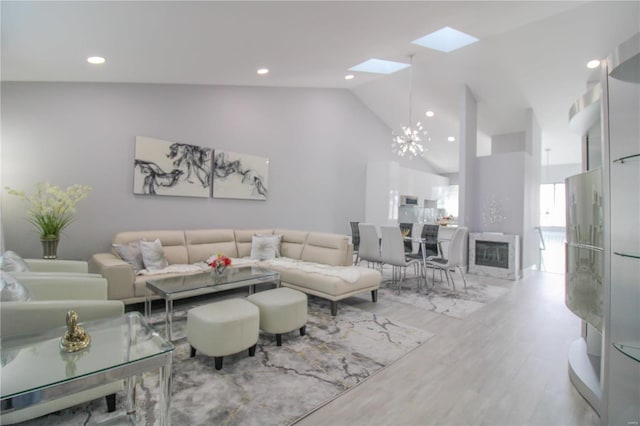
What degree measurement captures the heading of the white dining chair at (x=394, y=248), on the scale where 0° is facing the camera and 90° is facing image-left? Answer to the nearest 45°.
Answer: approximately 225°

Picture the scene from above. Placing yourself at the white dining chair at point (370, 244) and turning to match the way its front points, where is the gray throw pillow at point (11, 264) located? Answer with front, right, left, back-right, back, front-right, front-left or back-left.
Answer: back

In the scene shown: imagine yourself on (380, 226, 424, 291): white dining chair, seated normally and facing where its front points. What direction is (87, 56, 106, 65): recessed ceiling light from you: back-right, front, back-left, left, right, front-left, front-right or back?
back

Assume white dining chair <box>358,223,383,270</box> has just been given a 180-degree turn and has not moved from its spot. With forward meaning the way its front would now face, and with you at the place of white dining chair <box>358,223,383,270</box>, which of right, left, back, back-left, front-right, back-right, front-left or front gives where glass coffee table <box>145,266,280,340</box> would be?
front

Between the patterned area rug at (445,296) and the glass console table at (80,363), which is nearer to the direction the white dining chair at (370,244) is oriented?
the patterned area rug

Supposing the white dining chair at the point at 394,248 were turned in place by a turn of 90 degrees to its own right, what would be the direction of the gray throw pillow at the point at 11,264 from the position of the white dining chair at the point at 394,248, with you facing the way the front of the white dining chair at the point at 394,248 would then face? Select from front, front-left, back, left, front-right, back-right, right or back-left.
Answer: right

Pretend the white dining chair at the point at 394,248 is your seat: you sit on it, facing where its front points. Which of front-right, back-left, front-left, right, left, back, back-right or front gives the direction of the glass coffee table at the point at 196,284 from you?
back

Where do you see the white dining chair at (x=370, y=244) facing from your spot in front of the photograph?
facing away from the viewer and to the right of the viewer

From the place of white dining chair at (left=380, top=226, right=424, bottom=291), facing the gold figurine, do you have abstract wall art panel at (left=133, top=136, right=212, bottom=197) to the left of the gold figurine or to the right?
right
